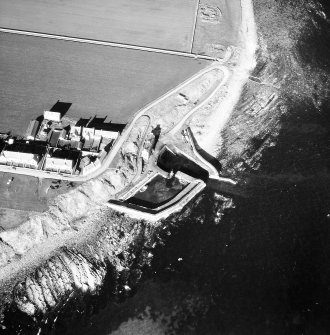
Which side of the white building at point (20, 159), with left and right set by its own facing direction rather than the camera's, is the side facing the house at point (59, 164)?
left

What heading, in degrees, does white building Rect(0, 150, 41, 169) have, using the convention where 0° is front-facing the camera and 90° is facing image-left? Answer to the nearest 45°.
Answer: approximately 0°
